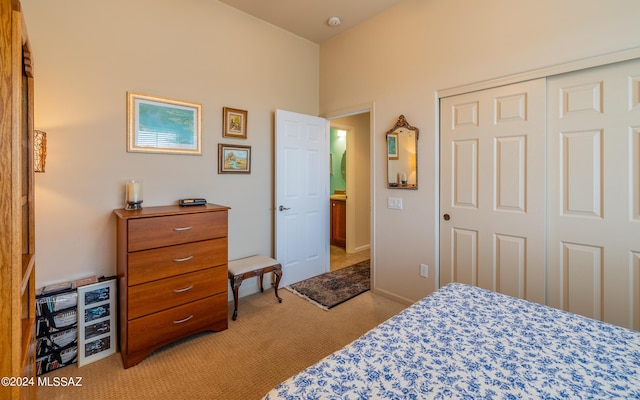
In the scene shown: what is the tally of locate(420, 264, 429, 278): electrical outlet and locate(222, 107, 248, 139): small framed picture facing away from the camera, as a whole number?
0

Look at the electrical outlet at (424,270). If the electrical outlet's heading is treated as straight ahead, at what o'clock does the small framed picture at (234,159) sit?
The small framed picture is roughly at 1 o'clock from the electrical outlet.

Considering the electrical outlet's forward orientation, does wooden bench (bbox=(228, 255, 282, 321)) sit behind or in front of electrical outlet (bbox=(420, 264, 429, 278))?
in front

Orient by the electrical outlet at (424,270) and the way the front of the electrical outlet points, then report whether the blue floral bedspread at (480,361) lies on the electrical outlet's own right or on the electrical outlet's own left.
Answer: on the electrical outlet's own left

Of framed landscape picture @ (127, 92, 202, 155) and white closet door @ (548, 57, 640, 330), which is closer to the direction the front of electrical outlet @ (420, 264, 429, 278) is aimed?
the framed landscape picture

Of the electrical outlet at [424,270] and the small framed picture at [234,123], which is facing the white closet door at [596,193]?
the small framed picture

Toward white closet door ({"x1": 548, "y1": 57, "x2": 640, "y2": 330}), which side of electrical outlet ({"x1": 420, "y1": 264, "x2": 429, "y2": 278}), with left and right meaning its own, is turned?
left

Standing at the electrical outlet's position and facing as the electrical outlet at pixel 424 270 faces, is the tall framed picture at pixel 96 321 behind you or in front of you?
in front

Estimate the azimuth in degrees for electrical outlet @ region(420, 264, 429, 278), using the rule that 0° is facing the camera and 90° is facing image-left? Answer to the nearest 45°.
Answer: approximately 45°

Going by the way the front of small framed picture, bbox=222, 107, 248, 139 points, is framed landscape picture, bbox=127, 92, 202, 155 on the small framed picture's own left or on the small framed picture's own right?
on the small framed picture's own right

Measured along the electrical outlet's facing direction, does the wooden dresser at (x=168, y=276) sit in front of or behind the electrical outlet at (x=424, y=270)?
in front
